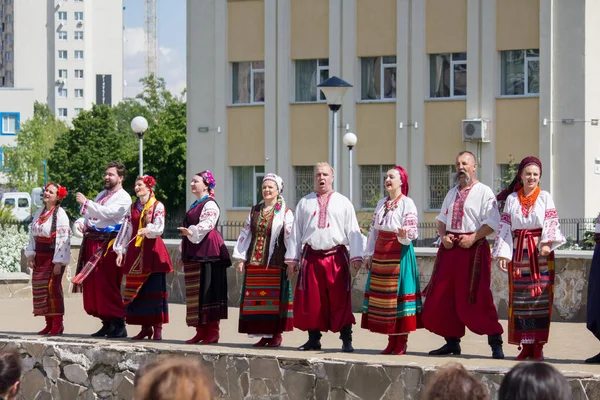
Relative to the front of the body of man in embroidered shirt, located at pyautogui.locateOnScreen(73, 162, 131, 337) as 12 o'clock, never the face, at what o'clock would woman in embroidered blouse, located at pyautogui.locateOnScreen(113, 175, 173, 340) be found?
The woman in embroidered blouse is roughly at 9 o'clock from the man in embroidered shirt.

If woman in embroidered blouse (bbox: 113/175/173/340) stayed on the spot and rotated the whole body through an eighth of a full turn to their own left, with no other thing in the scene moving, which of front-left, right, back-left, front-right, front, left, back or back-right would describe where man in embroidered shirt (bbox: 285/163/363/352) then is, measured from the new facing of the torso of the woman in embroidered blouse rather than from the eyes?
front-left

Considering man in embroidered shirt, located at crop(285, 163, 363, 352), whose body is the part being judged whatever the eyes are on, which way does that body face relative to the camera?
toward the camera

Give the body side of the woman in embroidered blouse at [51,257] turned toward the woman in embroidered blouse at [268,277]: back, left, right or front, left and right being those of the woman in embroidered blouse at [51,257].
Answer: left

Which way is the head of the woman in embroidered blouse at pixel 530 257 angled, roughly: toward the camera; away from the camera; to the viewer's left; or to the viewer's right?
toward the camera

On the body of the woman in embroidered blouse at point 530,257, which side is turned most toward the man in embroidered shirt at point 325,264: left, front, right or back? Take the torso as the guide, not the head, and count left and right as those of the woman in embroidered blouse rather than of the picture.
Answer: right

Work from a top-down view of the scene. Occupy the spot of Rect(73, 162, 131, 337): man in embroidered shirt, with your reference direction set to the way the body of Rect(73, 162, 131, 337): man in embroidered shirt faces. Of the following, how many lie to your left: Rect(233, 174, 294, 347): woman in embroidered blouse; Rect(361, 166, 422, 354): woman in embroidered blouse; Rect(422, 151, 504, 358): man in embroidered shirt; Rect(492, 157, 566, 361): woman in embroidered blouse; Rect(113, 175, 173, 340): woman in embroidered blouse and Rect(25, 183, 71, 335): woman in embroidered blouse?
5

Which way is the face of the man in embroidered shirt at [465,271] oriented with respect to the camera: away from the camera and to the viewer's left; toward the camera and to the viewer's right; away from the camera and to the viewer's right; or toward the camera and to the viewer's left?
toward the camera and to the viewer's left

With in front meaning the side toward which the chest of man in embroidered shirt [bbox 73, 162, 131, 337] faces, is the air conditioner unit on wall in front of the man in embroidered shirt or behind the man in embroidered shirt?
behind

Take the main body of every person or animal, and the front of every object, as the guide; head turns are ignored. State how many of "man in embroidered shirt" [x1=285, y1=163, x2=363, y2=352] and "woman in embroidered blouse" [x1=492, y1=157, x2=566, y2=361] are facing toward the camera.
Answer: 2

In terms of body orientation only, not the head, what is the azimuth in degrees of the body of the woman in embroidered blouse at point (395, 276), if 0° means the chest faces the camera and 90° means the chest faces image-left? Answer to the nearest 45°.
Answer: approximately 45°

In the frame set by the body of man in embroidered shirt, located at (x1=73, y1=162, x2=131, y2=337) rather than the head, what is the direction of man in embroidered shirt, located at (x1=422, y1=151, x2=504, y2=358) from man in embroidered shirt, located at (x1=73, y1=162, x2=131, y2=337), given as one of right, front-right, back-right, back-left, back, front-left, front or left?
left

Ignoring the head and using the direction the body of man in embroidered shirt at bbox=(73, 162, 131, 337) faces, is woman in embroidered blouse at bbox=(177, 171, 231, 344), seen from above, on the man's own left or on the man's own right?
on the man's own left
